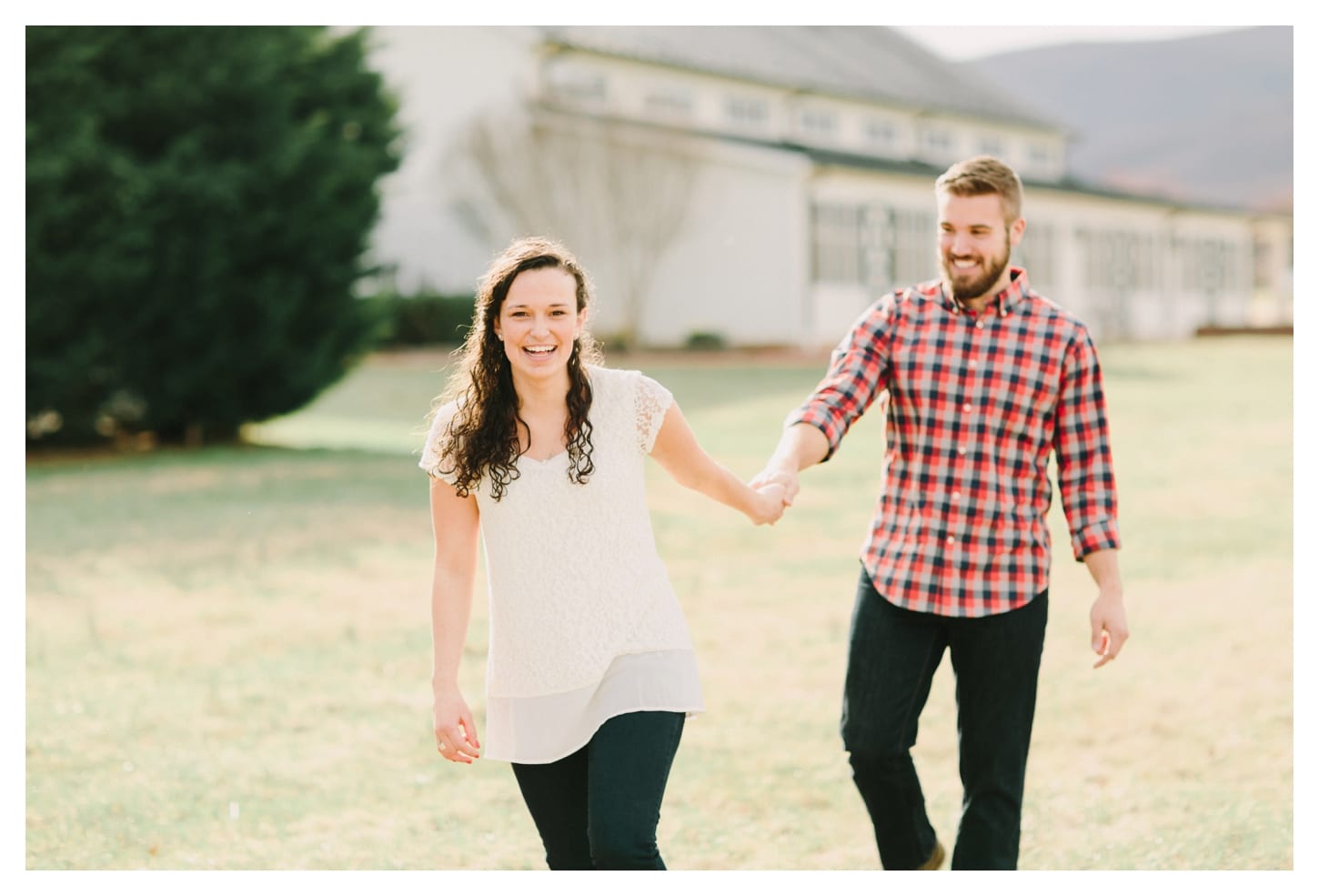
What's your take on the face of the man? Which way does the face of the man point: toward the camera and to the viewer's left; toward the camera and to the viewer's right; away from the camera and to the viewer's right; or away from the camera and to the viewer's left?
toward the camera and to the viewer's left

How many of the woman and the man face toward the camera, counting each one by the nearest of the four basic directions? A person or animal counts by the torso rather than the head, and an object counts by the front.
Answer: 2

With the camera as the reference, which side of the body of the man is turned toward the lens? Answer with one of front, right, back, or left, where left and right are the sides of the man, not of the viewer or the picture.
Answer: front

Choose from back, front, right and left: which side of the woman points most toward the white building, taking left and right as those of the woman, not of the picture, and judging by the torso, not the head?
back

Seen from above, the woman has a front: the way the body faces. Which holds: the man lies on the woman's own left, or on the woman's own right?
on the woman's own left

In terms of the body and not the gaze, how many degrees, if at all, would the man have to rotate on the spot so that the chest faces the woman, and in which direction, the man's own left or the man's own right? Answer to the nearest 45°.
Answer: approximately 45° to the man's own right

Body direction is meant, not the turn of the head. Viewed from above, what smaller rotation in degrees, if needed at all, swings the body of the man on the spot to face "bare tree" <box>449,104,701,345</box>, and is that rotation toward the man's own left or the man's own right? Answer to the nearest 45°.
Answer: approximately 180°

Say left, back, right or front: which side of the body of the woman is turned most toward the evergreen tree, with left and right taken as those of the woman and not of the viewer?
back

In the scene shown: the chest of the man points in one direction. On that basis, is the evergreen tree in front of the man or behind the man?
behind

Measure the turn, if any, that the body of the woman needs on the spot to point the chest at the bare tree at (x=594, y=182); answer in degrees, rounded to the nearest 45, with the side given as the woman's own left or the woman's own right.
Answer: approximately 180°
